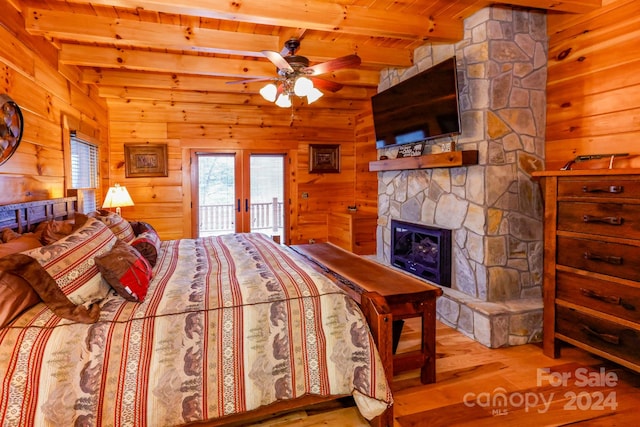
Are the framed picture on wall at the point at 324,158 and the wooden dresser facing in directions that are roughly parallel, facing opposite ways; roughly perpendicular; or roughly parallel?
roughly perpendicular

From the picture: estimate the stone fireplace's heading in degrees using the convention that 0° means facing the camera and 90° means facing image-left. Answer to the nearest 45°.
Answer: approximately 45°

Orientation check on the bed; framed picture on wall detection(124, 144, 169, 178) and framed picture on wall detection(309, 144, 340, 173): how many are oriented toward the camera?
2

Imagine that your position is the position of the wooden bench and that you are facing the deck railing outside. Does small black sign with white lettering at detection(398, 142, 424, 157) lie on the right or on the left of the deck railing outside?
right

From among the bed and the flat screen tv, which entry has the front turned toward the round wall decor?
the flat screen tv

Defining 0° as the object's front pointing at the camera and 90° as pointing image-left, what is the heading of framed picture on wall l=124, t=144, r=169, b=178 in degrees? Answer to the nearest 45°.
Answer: approximately 0°

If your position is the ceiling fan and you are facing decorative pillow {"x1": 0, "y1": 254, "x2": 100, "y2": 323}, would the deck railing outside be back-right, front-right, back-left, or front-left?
back-right

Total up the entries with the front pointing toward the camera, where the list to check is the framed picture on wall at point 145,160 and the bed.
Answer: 1

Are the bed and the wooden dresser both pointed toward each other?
yes

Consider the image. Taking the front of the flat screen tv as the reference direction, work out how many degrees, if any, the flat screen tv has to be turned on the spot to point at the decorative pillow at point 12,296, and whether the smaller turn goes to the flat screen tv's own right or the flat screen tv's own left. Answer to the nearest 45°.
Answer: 0° — it already faces it
